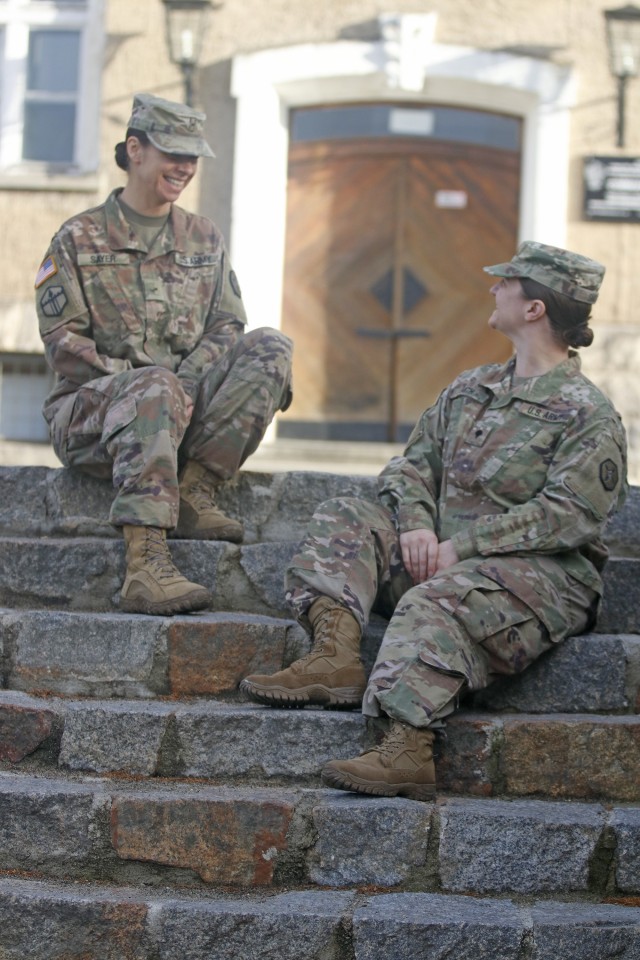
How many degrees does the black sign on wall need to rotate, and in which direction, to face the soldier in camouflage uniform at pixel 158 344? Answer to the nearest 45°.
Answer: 0° — it already faces them

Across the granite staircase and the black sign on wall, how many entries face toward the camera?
2

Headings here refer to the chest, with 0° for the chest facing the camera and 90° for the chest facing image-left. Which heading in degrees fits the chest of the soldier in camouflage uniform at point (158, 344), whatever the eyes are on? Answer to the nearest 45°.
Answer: approximately 315°

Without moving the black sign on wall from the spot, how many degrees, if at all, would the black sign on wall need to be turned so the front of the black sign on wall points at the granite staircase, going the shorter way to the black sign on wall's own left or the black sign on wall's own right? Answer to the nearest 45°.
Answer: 0° — it already faces it

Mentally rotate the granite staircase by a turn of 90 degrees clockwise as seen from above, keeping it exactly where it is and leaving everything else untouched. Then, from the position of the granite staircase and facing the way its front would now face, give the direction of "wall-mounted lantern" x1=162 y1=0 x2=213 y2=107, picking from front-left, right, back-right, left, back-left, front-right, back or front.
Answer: right

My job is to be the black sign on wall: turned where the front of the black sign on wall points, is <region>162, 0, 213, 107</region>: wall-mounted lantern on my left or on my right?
on my right

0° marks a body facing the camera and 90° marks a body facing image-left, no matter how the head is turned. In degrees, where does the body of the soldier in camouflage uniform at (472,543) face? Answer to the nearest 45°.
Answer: approximately 45°

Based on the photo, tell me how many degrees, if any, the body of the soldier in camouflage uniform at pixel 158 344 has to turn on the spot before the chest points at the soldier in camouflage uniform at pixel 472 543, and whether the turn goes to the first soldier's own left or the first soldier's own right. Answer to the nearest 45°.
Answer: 0° — they already face them

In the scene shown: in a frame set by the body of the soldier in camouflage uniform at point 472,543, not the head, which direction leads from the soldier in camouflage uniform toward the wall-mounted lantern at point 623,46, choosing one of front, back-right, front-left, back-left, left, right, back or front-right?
back-right

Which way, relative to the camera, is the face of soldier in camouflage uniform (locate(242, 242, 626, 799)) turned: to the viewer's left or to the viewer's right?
to the viewer's left

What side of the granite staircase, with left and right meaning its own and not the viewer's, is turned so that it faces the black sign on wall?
back

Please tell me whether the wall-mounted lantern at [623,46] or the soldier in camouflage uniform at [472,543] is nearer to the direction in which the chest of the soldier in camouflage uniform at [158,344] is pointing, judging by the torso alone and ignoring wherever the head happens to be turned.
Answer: the soldier in camouflage uniform
